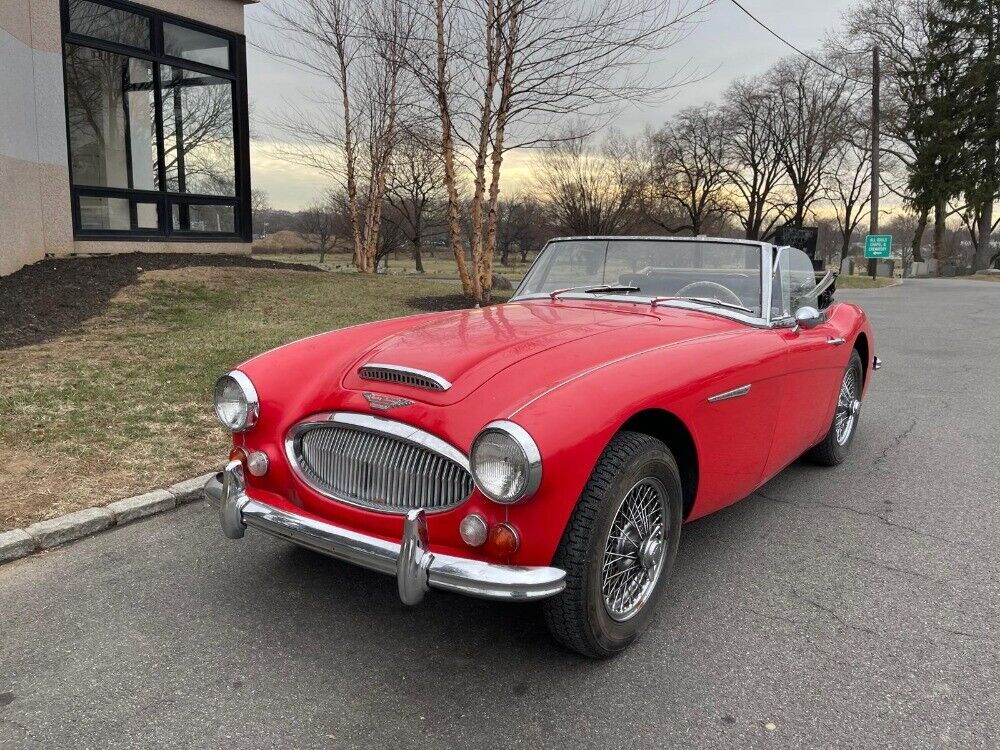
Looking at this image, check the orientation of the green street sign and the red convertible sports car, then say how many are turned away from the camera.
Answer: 0

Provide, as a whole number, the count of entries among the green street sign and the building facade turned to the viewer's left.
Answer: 0

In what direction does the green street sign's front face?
toward the camera

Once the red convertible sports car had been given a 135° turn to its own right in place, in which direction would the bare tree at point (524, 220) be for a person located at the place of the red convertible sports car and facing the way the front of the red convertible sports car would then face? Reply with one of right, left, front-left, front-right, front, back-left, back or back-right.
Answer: front

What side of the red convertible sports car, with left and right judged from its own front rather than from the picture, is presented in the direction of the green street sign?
back

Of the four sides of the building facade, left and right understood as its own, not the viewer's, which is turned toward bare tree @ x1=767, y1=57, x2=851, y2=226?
left

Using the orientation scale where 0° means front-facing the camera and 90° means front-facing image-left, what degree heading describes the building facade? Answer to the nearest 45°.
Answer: approximately 315°

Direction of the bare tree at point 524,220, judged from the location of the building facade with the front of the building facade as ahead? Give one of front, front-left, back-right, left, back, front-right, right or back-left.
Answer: left

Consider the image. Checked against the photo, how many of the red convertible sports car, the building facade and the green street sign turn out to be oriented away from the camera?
0

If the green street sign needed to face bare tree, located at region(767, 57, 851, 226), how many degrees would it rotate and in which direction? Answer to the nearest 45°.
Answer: approximately 180°

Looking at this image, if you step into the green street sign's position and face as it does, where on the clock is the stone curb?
The stone curb is roughly at 12 o'clock from the green street sign.

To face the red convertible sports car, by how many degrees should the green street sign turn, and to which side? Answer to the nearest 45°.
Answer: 0° — it already faces it
